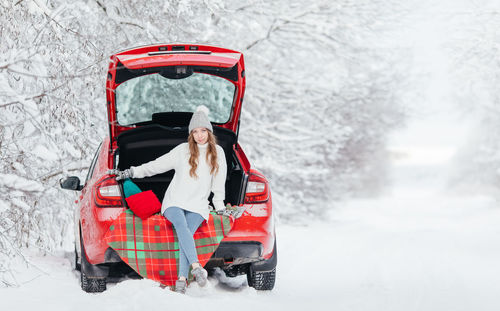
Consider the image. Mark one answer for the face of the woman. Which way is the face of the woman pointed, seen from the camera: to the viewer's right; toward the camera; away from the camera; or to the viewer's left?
toward the camera

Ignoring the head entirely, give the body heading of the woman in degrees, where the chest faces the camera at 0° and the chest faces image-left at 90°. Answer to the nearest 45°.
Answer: approximately 0°

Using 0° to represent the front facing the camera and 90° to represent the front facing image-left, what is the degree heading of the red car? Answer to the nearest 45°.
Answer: approximately 180°
